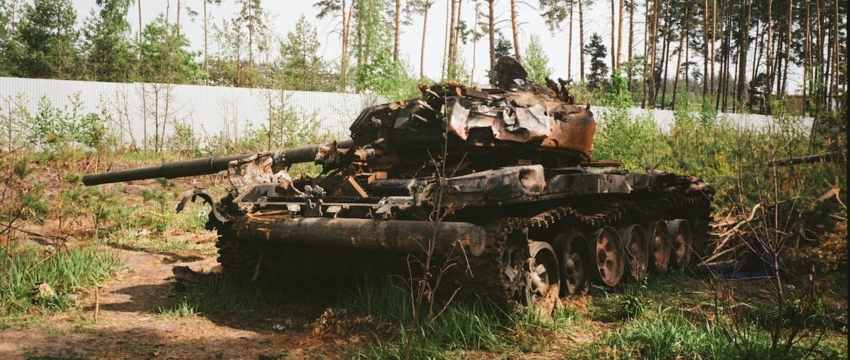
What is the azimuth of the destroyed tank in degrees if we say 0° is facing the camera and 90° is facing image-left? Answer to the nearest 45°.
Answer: approximately 45°
